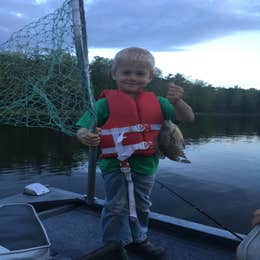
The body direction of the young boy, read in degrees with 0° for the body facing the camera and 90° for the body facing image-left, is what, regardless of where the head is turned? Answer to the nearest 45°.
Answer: approximately 0°

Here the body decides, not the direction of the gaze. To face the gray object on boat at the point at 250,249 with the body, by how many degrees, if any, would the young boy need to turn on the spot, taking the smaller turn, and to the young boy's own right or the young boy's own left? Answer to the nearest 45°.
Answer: approximately 45° to the young boy's own left

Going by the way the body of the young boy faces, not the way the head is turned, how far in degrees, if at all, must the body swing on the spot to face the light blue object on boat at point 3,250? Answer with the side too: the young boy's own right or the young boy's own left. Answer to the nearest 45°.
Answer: approximately 45° to the young boy's own right

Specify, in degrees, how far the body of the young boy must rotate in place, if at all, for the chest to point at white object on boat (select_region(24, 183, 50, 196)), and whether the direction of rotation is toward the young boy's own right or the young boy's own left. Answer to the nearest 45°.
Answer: approximately 135° to the young boy's own right
